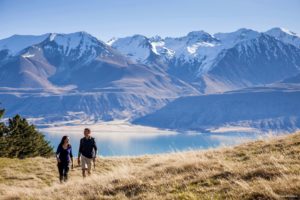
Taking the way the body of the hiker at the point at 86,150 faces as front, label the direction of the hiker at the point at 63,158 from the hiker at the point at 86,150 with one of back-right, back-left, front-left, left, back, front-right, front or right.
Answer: front-right

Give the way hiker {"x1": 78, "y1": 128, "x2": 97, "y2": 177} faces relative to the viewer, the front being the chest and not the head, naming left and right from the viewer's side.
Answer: facing the viewer
